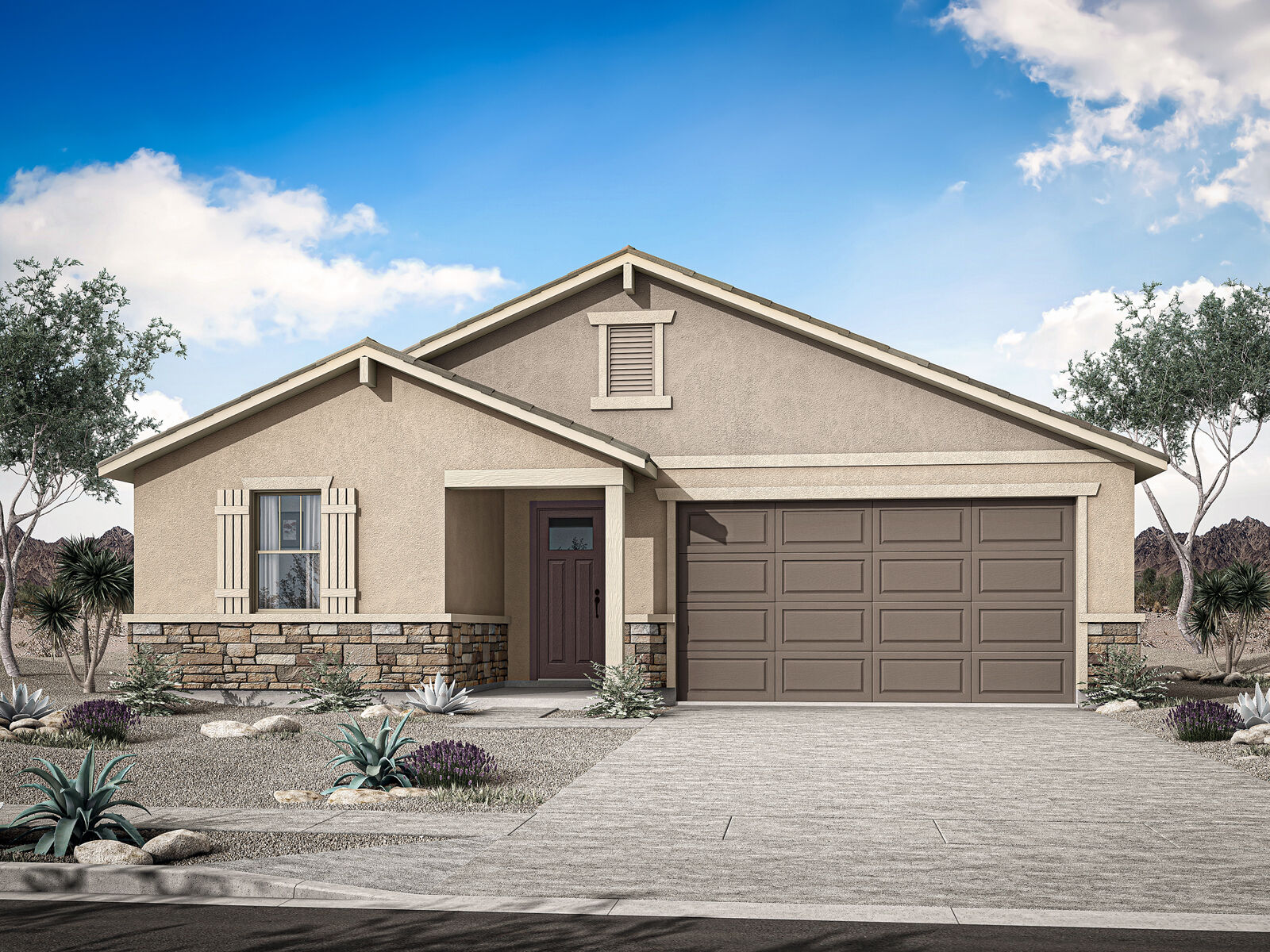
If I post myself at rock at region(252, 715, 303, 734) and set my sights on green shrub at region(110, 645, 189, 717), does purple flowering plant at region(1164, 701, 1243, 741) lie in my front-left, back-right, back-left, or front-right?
back-right

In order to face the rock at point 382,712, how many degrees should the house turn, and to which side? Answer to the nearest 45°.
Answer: approximately 45° to its right

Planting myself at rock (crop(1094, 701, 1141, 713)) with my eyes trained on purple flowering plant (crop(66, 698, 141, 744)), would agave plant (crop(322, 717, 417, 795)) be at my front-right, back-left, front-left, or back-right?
front-left

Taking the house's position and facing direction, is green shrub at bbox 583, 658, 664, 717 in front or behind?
in front

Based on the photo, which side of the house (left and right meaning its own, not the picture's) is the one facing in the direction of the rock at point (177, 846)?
front

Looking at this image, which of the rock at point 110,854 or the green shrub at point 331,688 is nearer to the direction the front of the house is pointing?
the rock

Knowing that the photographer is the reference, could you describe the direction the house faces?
facing the viewer
